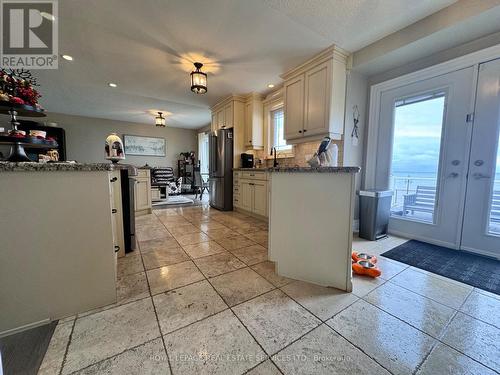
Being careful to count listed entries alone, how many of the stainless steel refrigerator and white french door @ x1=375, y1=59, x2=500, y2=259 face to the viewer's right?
0

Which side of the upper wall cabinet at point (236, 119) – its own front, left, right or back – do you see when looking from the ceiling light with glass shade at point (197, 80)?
front

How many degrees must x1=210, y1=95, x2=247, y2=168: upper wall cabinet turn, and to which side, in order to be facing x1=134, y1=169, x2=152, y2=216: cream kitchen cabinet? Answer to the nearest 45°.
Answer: approximately 45° to its right

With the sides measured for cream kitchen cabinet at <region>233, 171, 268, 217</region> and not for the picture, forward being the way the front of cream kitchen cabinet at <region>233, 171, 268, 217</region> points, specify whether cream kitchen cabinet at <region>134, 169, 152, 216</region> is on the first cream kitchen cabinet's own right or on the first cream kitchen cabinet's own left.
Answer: on the first cream kitchen cabinet's own right

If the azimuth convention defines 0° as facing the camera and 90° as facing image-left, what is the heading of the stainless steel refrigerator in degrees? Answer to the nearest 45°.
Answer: approximately 45°

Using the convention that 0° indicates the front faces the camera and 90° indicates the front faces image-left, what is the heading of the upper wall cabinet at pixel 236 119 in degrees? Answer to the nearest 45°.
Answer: approximately 45°

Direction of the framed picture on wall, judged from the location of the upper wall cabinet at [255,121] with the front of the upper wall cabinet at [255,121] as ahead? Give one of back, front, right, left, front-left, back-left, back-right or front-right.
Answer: right

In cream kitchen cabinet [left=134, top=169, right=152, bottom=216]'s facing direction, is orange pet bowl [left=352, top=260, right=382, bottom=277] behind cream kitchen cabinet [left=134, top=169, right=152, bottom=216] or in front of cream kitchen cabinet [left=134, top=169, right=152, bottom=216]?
in front

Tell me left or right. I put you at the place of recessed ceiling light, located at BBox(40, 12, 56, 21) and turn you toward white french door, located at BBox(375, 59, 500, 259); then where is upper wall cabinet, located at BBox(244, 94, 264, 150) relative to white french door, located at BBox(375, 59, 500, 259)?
left

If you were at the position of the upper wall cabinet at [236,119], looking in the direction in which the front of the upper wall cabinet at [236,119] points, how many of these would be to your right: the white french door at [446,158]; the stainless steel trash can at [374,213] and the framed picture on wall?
1

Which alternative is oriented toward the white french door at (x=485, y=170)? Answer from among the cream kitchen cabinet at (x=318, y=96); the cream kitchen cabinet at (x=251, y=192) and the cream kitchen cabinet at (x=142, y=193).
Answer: the cream kitchen cabinet at (x=142, y=193)

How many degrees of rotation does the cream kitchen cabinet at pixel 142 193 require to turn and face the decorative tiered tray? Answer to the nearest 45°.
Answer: approximately 45° to its right
